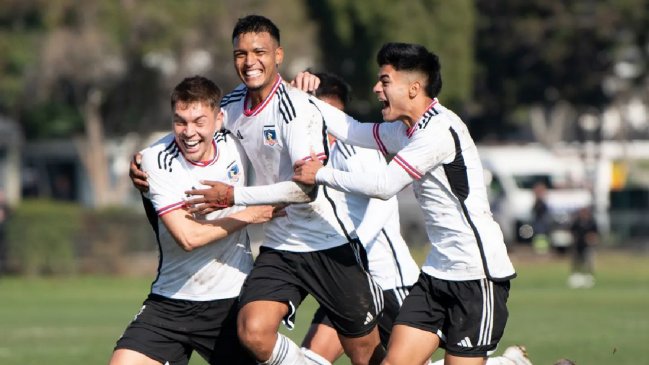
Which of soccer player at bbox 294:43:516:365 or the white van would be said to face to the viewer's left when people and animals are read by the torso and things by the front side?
the soccer player

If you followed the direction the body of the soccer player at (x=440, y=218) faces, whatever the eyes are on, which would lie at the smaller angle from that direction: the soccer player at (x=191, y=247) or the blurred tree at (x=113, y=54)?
the soccer player

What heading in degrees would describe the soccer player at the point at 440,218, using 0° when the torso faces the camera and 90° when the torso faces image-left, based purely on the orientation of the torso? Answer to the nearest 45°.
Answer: approximately 90°

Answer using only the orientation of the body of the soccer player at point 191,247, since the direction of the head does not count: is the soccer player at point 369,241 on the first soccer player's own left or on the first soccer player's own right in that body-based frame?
on the first soccer player's own left

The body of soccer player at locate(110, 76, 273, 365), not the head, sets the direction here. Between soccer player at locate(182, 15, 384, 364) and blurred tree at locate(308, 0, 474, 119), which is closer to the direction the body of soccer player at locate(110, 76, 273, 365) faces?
the soccer player

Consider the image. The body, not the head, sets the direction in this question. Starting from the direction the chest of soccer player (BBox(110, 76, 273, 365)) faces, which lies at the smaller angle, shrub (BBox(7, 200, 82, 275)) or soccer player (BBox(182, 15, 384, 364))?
the soccer player

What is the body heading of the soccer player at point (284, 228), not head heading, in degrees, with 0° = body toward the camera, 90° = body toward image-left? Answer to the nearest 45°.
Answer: approximately 45°
